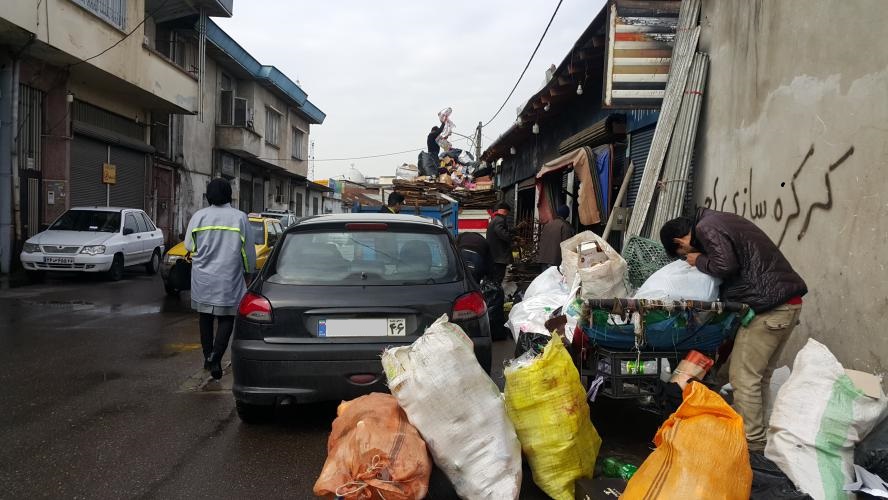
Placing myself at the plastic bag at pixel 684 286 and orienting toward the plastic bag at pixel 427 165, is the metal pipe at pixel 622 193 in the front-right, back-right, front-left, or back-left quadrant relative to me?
front-right

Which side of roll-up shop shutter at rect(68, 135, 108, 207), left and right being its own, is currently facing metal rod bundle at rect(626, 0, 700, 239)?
front

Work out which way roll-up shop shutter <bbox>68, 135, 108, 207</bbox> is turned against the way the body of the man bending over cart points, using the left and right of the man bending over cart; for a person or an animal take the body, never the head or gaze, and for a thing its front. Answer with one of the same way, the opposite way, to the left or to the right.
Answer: the opposite way

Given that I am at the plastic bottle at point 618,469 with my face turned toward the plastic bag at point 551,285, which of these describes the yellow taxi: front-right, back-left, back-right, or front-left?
front-left

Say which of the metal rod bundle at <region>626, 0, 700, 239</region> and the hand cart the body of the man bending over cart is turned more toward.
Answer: the hand cart

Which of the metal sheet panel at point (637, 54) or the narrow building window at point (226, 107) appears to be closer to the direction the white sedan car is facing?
the metal sheet panel

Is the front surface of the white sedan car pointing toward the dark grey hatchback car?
no

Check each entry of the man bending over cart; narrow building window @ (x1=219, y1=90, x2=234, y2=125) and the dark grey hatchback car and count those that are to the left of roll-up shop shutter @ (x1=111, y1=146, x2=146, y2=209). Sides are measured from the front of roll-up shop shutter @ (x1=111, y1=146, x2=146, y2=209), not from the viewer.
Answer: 1

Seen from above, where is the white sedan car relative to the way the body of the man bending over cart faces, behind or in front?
in front

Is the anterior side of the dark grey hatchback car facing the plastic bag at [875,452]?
no

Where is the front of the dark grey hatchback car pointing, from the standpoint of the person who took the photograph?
facing away from the viewer

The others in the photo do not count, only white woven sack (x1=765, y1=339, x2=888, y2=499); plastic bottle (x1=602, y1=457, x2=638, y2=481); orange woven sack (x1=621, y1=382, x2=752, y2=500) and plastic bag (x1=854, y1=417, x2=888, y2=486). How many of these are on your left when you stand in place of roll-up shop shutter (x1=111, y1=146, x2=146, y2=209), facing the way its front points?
0

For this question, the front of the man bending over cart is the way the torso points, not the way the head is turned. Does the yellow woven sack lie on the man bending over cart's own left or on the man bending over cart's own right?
on the man bending over cart's own left

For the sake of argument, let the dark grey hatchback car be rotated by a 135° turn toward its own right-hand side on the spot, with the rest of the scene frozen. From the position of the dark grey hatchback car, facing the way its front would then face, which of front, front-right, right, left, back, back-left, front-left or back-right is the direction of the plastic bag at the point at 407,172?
back-left

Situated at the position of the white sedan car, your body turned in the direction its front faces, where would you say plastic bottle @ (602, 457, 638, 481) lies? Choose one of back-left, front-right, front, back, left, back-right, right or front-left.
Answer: front-left

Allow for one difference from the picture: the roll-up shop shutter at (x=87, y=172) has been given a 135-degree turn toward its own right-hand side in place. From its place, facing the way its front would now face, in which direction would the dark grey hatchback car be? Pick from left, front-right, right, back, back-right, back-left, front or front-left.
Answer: left

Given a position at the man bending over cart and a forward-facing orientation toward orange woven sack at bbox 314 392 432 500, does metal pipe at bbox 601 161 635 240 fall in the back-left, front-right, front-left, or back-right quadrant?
back-right

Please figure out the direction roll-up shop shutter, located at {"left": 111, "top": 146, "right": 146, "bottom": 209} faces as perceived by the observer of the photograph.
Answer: facing the viewer and to the right of the viewer

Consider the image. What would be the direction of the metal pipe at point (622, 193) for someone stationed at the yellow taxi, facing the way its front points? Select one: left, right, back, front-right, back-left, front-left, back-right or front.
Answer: left

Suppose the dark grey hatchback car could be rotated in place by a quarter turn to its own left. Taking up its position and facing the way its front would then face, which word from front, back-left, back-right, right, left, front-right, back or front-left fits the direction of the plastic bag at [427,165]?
right

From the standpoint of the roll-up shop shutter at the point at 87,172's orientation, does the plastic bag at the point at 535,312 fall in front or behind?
in front
